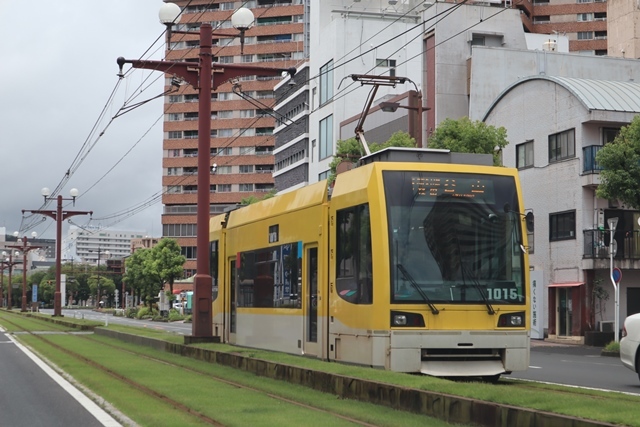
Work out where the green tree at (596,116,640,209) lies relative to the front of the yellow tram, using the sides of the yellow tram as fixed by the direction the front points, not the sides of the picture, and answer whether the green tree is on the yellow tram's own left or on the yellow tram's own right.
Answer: on the yellow tram's own left

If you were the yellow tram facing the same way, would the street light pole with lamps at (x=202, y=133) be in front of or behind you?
behind

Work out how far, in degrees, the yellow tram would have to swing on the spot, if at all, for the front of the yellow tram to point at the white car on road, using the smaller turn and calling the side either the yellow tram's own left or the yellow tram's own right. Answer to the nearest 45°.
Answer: approximately 90° to the yellow tram's own left

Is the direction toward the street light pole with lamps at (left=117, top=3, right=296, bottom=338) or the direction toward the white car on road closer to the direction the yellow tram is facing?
the white car on road

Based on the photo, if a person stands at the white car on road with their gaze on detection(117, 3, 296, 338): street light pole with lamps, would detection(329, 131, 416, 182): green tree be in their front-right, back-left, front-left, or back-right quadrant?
front-right

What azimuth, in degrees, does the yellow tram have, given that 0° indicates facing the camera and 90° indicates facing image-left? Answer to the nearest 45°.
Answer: approximately 315°

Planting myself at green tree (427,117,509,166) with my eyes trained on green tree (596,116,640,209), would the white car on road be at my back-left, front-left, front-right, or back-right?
front-right

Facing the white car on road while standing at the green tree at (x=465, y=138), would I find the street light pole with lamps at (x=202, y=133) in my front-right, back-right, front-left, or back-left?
front-right

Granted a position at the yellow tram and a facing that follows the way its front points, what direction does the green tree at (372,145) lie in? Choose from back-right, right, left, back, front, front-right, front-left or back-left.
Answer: back-left

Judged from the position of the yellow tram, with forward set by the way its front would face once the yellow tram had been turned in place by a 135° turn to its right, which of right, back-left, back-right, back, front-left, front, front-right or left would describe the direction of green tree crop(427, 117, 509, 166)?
right

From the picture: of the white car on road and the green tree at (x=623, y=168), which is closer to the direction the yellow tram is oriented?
the white car on road

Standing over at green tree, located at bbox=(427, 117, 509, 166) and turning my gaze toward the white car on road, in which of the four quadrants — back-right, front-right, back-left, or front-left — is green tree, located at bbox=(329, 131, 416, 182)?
back-right

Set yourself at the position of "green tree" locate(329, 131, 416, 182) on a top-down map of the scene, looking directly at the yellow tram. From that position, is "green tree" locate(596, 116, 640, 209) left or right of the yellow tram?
left

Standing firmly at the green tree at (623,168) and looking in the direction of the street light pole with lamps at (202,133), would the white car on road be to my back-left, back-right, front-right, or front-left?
front-left

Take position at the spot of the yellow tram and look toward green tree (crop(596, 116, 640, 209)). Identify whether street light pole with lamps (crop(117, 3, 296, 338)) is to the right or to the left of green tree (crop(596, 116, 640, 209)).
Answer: left
